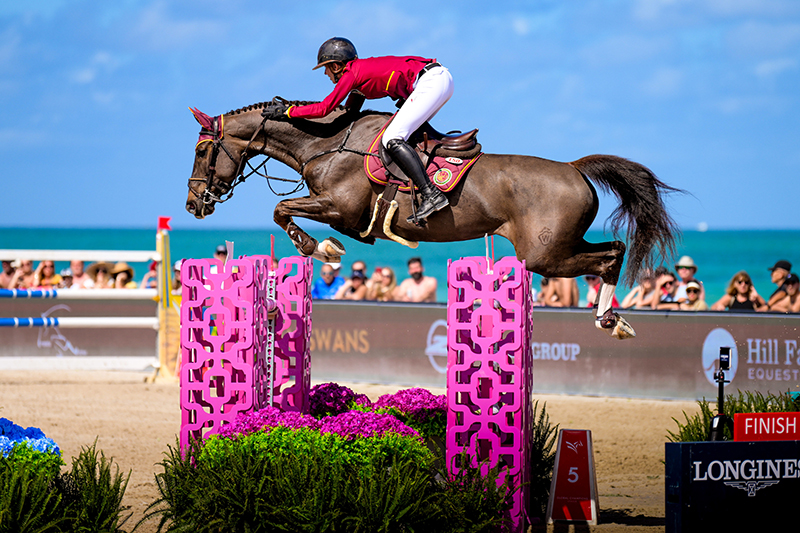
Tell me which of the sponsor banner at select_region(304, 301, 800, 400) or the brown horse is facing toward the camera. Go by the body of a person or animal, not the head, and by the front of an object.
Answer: the sponsor banner

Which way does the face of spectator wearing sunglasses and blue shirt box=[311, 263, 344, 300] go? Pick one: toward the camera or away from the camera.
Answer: toward the camera

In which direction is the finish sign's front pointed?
toward the camera

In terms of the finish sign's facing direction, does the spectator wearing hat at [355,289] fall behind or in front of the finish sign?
behind

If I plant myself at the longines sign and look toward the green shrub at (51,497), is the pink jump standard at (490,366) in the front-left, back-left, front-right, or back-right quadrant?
front-right

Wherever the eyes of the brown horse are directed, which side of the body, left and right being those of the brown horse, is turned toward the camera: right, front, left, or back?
left

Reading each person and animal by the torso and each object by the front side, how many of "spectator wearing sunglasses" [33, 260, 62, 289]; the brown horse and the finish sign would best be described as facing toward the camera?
2

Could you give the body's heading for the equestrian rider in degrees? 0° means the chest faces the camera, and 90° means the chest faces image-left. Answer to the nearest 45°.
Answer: approximately 90°

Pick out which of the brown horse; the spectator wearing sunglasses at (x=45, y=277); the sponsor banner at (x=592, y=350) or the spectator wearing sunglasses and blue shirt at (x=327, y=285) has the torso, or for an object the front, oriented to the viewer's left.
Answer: the brown horse

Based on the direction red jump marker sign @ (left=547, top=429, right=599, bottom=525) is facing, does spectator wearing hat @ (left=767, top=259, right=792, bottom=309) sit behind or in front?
behind

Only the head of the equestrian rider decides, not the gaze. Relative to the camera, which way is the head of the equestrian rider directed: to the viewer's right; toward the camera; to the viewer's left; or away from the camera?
to the viewer's left

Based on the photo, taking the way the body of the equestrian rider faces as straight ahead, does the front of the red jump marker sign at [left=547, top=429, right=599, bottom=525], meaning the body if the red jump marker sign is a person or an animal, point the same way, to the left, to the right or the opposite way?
to the left
